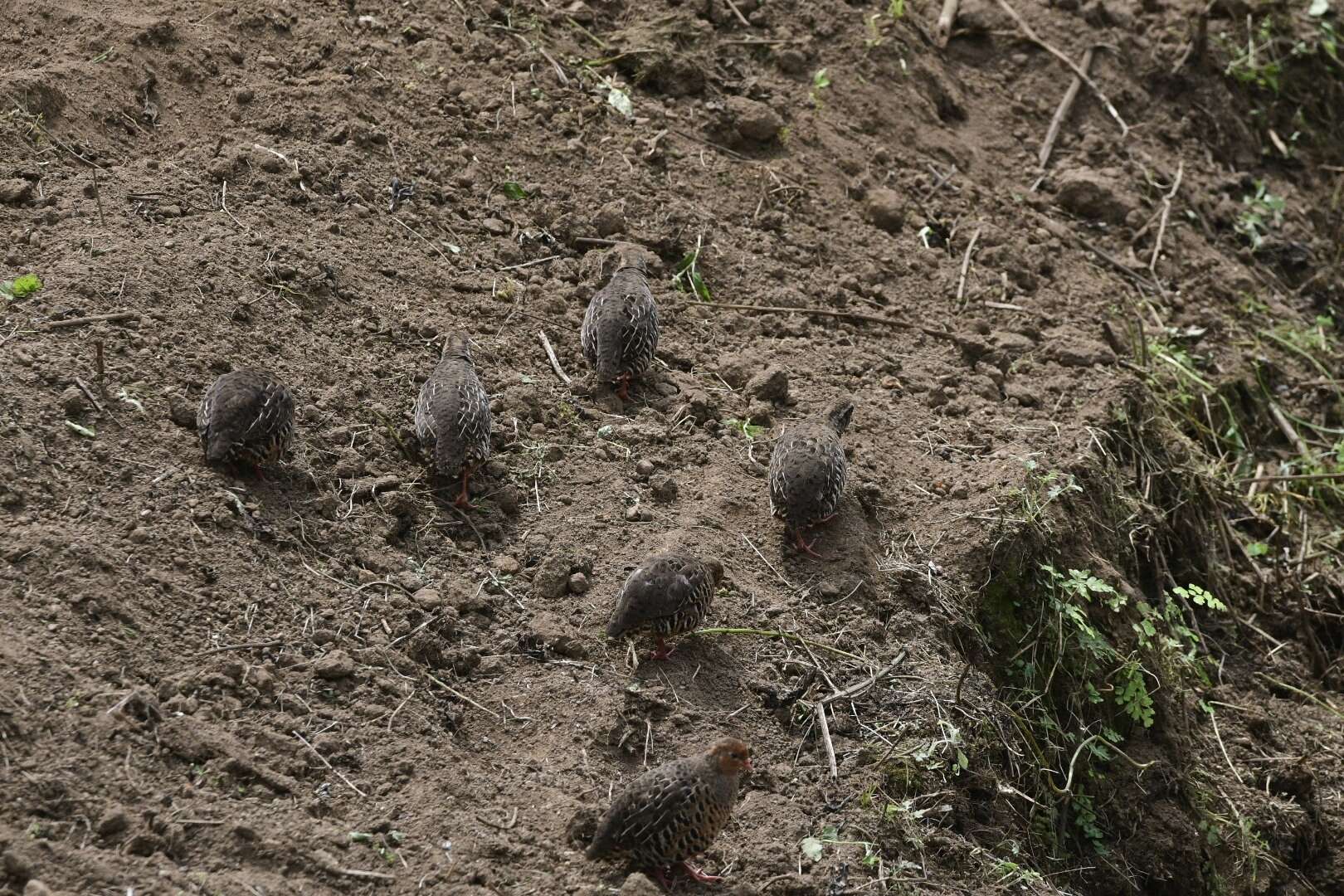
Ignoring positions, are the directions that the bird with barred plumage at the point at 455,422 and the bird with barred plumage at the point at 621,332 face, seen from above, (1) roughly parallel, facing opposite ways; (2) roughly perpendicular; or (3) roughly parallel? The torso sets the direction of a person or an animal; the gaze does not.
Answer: roughly parallel

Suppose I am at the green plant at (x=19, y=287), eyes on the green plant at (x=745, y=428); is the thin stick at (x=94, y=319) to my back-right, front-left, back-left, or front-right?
front-right

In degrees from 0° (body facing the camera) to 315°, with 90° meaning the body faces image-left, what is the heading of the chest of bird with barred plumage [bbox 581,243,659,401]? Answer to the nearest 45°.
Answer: approximately 180°

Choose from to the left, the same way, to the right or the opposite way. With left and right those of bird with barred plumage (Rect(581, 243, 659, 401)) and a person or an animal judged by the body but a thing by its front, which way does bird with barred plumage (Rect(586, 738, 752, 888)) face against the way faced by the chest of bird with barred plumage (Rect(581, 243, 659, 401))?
to the right

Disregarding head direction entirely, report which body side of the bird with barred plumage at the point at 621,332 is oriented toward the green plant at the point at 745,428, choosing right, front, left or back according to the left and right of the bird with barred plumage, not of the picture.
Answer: right

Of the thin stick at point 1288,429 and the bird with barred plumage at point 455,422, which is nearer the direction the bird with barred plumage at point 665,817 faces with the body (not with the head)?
the thin stick

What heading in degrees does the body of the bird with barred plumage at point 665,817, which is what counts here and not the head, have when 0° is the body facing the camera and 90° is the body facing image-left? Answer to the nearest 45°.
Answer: approximately 270°

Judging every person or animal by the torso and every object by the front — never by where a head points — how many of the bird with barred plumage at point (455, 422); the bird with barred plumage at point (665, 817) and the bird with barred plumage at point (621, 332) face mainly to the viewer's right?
1

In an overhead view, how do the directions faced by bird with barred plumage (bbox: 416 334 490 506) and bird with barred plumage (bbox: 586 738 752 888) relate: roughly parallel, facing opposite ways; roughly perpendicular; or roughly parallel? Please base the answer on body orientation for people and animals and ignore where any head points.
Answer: roughly perpendicular

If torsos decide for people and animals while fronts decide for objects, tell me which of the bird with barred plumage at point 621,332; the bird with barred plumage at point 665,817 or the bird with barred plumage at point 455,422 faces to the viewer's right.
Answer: the bird with barred plumage at point 665,817

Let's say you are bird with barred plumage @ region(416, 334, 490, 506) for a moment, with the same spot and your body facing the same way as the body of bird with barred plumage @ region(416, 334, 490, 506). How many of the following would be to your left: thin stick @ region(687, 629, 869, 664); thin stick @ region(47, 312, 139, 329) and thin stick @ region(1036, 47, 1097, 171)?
1

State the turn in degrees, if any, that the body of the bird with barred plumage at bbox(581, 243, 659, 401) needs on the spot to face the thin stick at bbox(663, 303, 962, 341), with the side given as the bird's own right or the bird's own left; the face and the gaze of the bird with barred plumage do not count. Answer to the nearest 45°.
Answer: approximately 45° to the bird's own right

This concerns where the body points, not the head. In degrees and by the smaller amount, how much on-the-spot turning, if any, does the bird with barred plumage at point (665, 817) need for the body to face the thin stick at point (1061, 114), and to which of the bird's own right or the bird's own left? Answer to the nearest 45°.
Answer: approximately 90° to the bird's own left

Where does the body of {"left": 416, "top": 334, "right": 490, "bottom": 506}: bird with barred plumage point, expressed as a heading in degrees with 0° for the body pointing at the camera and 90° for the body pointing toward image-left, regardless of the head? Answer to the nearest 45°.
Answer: approximately 180°
